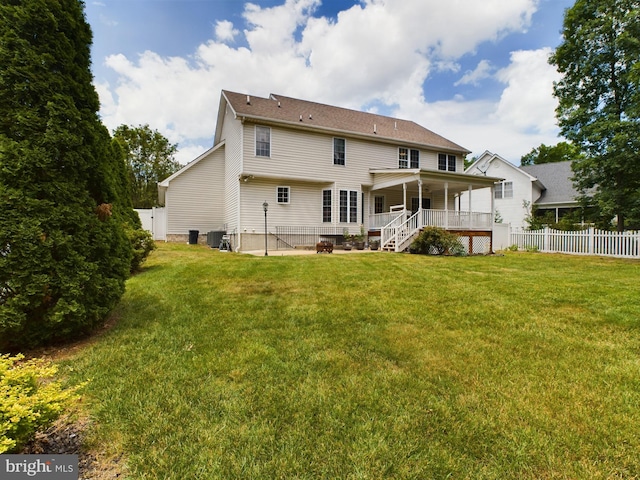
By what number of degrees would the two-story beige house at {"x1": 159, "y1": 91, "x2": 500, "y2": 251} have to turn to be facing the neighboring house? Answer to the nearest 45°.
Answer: approximately 90° to its right

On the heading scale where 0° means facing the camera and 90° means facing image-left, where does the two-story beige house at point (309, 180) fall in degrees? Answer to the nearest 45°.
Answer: approximately 135°

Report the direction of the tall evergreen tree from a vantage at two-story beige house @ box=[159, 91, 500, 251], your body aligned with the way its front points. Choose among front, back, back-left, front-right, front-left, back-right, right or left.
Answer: back-left

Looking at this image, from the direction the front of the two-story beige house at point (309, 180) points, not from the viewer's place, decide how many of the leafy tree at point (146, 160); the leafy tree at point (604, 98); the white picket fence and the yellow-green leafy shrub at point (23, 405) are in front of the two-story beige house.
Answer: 1

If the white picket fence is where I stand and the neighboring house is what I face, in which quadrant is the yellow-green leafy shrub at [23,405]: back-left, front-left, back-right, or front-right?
back-left

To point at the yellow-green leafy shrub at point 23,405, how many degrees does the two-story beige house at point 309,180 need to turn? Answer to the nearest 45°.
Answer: approximately 135° to its left

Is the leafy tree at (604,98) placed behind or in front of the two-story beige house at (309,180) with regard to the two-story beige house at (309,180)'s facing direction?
behind

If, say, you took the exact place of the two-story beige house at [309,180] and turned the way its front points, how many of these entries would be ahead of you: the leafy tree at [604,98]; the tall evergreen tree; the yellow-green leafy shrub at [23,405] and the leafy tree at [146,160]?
1

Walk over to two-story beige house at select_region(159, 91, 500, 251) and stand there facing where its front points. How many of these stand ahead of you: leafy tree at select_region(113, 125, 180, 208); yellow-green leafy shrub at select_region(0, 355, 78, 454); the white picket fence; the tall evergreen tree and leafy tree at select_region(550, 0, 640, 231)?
1
